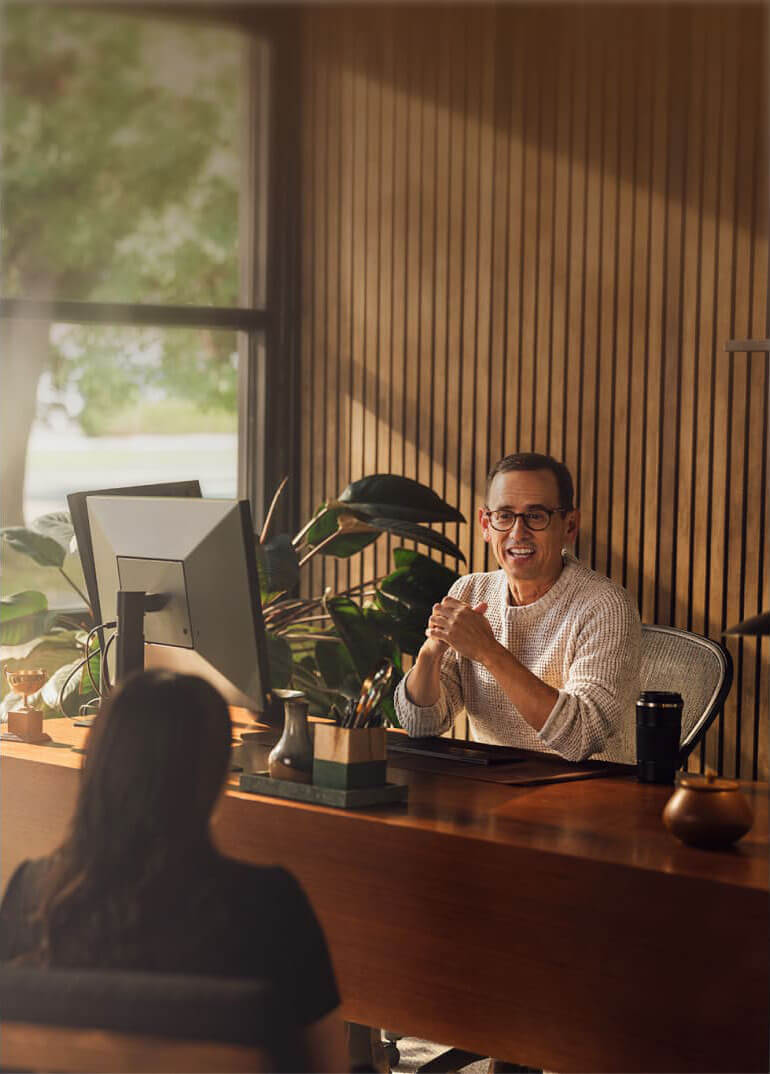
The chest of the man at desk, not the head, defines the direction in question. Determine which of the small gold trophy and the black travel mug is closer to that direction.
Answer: the small gold trophy

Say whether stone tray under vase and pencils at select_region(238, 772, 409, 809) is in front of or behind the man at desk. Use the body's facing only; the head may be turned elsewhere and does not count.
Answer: in front

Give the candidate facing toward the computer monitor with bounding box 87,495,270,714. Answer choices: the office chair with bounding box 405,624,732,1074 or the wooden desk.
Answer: the office chair

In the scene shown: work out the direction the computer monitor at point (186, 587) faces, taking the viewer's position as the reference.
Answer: facing away from the viewer and to the right of the viewer

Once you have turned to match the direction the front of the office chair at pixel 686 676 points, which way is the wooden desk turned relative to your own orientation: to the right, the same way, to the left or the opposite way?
the opposite way

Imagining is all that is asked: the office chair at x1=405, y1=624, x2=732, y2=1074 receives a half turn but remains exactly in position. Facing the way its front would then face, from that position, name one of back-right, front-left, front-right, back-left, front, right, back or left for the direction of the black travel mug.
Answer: back-right

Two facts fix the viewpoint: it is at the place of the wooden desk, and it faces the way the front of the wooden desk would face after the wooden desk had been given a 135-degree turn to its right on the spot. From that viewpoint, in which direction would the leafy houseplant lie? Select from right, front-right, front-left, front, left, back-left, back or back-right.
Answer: back

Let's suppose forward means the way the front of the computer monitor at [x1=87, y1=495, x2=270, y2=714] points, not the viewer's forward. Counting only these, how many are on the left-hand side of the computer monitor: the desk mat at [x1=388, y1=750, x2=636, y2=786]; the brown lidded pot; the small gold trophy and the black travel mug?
1

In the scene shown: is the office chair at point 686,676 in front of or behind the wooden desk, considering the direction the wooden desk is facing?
in front

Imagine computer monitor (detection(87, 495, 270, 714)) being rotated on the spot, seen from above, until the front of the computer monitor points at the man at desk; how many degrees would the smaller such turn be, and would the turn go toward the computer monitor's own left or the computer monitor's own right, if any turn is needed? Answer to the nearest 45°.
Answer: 0° — it already faces them

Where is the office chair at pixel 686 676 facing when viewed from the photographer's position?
facing the viewer and to the left of the viewer

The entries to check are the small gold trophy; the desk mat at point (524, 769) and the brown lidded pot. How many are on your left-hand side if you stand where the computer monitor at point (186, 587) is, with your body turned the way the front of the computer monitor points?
1

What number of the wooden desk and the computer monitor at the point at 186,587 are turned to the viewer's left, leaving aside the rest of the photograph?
0

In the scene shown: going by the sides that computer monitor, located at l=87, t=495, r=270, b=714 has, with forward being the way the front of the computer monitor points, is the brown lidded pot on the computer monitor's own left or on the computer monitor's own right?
on the computer monitor's own right

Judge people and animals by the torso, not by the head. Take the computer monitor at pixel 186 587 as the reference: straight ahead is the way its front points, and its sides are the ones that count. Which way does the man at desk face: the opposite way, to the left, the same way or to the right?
the opposite way
